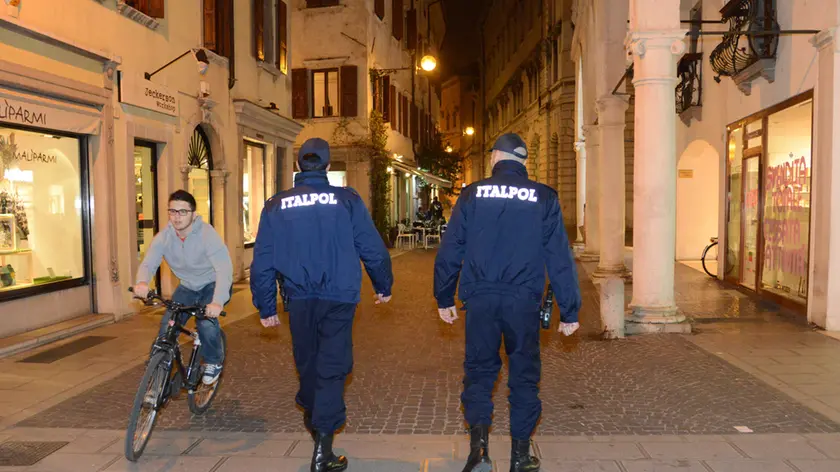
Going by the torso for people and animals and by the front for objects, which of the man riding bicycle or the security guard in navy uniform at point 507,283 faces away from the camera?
the security guard in navy uniform

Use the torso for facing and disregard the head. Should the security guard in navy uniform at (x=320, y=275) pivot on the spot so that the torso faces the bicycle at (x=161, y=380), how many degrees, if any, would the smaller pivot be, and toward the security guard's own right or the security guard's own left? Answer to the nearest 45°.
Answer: approximately 45° to the security guard's own left

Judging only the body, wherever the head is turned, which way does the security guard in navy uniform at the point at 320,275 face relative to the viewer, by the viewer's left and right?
facing away from the viewer

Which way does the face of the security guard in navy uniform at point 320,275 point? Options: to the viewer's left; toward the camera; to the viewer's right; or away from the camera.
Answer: away from the camera

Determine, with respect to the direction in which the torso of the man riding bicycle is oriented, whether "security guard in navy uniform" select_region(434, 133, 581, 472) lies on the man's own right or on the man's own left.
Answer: on the man's own left

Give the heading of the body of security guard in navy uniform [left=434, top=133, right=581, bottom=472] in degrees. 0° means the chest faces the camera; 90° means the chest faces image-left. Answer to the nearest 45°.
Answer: approximately 180°

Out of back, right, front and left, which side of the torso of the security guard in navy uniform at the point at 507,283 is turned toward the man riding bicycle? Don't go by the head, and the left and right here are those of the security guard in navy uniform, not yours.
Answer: left

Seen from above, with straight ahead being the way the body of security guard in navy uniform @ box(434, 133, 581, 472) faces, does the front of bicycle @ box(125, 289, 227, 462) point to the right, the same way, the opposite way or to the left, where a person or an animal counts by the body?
the opposite way

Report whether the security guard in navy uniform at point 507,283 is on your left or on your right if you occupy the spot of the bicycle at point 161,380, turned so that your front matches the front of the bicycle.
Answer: on your left

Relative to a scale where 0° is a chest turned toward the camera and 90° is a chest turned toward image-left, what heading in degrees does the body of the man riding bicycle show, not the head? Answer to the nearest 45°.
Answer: approximately 45°

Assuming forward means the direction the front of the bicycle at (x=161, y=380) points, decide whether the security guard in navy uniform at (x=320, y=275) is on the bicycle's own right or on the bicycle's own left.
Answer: on the bicycle's own left

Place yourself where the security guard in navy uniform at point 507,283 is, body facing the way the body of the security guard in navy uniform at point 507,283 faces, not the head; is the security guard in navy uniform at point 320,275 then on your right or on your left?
on your left

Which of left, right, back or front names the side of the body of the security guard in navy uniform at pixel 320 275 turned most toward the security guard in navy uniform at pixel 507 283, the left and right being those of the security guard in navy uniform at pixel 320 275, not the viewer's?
right

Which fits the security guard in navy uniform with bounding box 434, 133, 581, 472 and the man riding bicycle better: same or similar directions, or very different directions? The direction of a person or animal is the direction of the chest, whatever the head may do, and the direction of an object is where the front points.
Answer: very different directions

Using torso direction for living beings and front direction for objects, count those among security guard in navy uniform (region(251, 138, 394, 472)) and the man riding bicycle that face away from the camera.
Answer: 1
